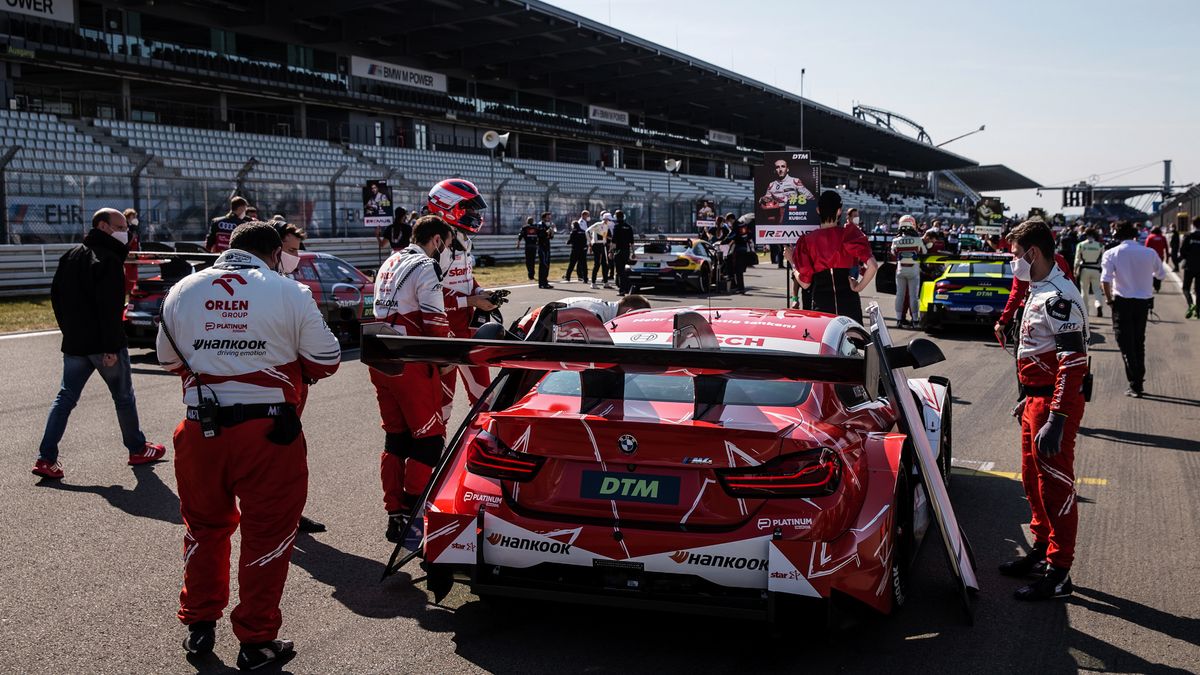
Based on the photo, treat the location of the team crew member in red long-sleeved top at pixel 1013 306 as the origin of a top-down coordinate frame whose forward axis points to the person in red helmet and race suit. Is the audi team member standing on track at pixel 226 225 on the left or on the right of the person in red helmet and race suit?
right

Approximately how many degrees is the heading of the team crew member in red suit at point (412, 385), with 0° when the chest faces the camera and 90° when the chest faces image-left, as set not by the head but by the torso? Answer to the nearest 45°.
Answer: approximately 225°

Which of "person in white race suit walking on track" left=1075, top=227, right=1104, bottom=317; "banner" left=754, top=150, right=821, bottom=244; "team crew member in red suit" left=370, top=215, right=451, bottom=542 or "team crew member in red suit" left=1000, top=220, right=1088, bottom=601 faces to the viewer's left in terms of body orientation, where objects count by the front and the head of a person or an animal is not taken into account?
"team crew member in red suit" left=1000, top=220, right=1088, bottom=601

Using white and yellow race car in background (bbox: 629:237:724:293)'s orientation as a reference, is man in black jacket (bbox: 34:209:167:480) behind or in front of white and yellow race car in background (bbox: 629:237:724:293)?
behind

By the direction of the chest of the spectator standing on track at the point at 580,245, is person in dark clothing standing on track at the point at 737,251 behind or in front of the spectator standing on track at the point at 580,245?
in front

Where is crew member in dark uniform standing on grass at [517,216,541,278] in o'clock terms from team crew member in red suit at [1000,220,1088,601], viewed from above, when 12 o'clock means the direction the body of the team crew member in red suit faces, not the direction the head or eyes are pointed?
The crew member in dark uniform standing on grass is roughly at 2 o'clock from the team crew member in red suit.

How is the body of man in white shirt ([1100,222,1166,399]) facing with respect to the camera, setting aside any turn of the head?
away from the camera

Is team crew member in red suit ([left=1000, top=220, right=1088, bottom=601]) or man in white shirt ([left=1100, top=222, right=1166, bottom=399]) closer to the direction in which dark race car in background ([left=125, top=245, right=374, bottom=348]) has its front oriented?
the man in white shirt

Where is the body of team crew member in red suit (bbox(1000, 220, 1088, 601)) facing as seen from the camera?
to the viewer's left

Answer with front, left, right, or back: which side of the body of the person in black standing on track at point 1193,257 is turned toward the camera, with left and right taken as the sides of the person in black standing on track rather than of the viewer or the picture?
back

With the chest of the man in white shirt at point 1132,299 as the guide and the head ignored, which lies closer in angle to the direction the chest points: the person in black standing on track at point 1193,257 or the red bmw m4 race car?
the person in black standing on track
